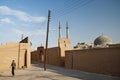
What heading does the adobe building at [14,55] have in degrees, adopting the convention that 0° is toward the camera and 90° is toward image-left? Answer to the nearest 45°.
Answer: approximately 315°
